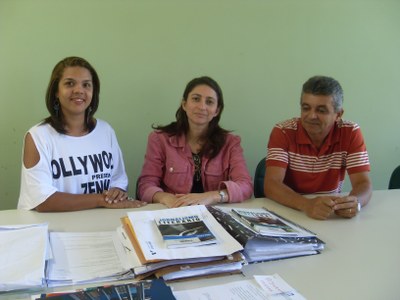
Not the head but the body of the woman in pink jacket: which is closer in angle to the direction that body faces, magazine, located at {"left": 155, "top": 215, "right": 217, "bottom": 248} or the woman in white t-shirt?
the magazine

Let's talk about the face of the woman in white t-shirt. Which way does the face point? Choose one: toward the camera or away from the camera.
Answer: toward the camera

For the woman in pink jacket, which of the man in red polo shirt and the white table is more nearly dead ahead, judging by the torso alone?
the white table

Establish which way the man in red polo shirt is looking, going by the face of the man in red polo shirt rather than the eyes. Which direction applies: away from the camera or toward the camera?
toward the camera

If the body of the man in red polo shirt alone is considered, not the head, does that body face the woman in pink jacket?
no

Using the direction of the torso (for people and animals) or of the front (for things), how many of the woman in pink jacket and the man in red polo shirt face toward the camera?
2

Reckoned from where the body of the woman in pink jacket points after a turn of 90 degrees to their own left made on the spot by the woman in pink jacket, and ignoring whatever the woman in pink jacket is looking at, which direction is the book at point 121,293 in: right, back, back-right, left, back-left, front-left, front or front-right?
right

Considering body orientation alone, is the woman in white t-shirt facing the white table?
yes

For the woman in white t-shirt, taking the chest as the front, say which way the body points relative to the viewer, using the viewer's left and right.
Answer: facing the viewer and to the right of the viewer

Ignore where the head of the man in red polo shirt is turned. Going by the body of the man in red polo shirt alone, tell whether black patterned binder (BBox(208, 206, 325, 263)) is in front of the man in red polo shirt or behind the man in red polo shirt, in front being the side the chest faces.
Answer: in front

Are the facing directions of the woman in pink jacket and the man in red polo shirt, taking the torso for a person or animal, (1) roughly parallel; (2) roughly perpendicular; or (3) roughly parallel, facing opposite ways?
roughly parallel

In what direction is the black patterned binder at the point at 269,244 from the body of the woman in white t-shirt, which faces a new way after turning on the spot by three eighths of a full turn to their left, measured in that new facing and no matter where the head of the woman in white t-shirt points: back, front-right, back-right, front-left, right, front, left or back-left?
back-right

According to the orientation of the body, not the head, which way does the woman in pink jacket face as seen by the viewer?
toward the camera

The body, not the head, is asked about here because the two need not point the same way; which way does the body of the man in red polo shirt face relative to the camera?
toward the camera

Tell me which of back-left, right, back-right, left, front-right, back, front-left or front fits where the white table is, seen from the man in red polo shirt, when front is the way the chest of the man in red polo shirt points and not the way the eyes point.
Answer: front
